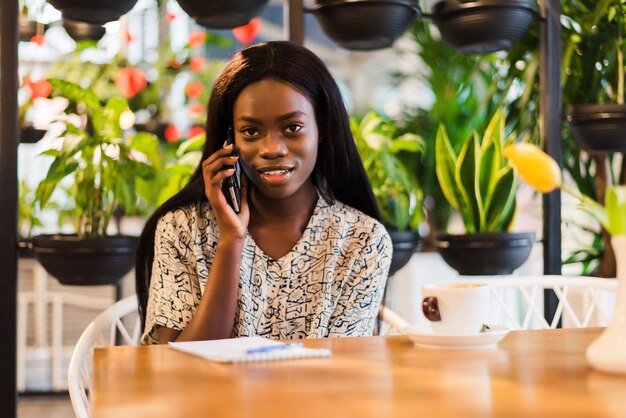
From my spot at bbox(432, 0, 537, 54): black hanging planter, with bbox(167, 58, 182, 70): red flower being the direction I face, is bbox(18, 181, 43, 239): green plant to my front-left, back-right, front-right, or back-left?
front-left

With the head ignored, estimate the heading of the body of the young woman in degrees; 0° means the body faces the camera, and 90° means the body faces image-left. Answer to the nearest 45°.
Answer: approximately 0°

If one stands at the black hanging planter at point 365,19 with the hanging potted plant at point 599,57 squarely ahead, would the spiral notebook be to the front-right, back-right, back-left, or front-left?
back-right

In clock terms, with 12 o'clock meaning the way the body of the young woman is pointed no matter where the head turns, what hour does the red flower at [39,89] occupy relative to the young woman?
The red flower is roughly at 5 o'clock from the young woman.

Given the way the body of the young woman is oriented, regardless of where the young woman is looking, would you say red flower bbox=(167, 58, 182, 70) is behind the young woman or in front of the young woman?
behind

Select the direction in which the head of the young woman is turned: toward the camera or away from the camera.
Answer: toward the camera

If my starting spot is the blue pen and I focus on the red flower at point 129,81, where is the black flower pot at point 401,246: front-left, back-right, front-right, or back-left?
front-right

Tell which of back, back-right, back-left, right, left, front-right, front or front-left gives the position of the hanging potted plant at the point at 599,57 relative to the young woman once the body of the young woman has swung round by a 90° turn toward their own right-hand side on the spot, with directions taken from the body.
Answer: back-right

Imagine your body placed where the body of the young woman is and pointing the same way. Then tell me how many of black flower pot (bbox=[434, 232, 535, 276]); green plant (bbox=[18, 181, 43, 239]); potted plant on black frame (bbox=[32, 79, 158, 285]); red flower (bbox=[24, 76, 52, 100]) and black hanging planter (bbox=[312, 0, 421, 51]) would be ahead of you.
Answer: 0

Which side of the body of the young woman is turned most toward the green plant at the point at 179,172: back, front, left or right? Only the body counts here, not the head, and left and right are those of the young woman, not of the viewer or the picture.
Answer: back

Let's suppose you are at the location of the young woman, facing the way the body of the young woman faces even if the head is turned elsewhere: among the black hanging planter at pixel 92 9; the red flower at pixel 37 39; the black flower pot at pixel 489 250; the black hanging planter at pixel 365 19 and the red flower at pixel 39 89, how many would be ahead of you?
0

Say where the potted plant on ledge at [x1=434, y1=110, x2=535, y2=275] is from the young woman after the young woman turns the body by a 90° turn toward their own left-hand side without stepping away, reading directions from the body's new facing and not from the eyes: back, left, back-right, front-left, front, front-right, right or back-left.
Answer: front-left

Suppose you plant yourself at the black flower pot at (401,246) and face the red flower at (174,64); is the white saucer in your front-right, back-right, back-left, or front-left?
back-left

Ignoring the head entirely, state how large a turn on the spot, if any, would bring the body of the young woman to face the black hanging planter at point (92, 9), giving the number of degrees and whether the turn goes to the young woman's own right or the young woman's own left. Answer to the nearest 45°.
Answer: approximately 135° to the young woman's own right

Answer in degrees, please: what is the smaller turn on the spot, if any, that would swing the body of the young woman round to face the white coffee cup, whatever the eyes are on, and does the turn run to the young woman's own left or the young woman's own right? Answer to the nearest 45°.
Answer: approximately 45° to the young woman's own left

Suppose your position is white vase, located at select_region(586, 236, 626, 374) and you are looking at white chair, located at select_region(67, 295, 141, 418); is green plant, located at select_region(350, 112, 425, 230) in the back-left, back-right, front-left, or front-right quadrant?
front-right

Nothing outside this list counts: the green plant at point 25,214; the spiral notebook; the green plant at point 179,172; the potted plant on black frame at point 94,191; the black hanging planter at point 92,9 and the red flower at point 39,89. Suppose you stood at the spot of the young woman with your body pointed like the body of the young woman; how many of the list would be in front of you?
1
